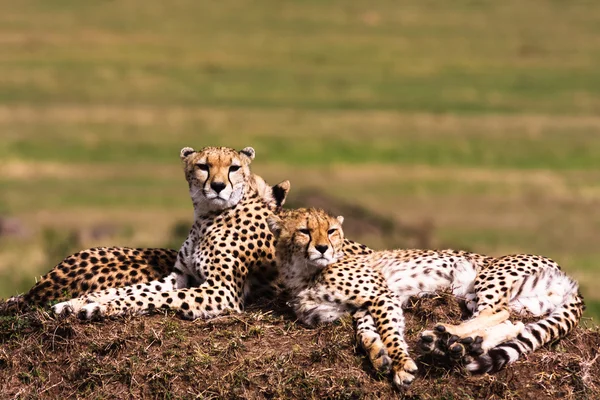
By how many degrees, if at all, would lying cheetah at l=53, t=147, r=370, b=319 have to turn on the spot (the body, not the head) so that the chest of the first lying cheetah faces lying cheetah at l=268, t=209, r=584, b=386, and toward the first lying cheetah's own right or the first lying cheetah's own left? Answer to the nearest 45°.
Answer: approximately 90° to the first lying cheetah's own left
